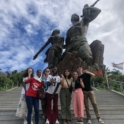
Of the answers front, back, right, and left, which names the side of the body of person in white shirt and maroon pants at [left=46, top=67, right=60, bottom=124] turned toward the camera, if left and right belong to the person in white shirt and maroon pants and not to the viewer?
front

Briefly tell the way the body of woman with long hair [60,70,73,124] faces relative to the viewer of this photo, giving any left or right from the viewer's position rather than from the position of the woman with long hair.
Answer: facing the viewer

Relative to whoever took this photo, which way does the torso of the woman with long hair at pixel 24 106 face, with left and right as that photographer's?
facing the viewer and to the right of the viewer

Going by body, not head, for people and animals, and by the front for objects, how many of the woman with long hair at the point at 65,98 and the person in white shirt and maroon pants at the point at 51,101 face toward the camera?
2

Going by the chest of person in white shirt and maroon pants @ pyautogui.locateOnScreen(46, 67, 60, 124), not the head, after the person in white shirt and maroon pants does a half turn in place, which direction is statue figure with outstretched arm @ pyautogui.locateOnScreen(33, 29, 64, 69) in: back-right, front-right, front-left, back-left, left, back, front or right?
front

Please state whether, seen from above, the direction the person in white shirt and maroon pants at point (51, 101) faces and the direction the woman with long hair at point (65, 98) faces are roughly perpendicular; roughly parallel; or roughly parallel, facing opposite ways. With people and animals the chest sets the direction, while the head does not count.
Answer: roughly parallel
